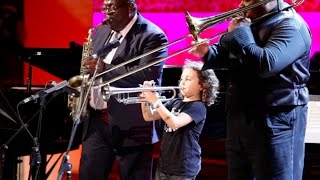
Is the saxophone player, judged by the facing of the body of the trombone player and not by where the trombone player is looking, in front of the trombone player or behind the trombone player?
in front

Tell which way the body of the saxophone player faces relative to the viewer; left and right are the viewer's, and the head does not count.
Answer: facing the viewer and to the left of the viewer

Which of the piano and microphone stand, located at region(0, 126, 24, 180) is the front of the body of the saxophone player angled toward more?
the microphone stand

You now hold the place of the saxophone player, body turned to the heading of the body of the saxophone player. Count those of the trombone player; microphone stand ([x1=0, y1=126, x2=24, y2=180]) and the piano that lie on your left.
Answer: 1

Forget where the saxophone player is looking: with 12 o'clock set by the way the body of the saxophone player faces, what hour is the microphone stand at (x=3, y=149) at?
The microphone stand is roughly at 2 o'clock from the saxophone player.

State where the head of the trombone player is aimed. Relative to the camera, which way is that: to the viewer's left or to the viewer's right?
to the viewer's left

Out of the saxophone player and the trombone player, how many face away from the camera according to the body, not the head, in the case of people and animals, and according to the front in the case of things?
0

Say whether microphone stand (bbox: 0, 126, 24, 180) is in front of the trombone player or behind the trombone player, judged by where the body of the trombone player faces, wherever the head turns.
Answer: in front

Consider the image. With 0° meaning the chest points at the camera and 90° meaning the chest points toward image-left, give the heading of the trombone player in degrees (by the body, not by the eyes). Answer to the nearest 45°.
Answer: approximately 90°

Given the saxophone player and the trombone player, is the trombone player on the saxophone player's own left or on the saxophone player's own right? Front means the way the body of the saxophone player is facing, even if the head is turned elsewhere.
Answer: on the saxophone player's own left

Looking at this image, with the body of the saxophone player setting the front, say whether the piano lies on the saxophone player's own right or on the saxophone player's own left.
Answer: on the saxophone player's own right
